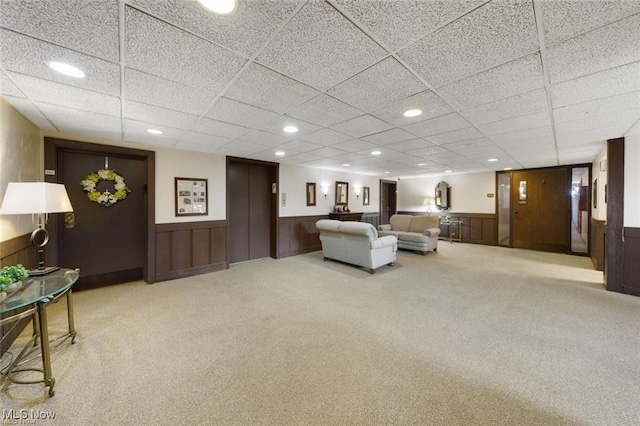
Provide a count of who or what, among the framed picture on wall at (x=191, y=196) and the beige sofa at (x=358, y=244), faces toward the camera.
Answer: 1

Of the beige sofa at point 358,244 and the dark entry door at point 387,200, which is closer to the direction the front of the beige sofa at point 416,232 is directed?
the beige sofa

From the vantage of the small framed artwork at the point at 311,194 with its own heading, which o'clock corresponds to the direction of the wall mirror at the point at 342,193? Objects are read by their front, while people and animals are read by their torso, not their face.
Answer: The wall mirror is roughly at 9 o'clock from the small framed artwork.

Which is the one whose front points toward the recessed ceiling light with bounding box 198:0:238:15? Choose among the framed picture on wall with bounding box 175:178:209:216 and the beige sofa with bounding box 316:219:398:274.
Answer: the framed picture on wall

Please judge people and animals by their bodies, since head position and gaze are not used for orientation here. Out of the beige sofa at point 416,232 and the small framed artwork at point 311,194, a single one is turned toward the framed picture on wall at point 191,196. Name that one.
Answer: the beige sofa

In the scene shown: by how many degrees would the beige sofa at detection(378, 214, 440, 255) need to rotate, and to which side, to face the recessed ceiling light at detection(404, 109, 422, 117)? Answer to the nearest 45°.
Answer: approximately 45° to its left

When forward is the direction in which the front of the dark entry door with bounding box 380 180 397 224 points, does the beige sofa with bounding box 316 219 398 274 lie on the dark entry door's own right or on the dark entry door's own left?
on the dark entry door's own right

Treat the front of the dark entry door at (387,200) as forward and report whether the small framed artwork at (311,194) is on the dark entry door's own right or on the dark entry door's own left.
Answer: on the dark entry door's own right

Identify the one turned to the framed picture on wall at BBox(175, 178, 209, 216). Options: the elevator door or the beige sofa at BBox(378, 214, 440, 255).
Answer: the beige sofa

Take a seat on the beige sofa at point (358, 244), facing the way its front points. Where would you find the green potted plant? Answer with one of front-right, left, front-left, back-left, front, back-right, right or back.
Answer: back

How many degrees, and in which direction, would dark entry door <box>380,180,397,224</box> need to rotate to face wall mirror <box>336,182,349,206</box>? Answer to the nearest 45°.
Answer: approximately 90° to its right
